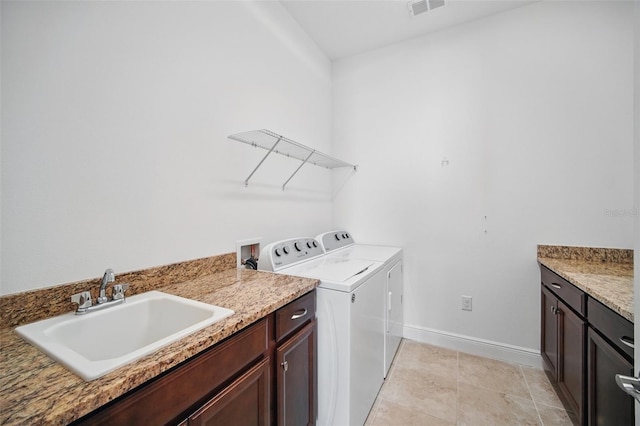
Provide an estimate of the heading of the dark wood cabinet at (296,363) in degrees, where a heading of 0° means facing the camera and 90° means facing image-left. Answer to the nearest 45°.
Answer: approximately 315°

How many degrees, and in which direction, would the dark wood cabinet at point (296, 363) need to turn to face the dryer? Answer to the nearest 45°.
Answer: approximately 90° to its left

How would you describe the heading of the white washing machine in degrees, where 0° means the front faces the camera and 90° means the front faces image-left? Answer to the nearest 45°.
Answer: approximately 315°

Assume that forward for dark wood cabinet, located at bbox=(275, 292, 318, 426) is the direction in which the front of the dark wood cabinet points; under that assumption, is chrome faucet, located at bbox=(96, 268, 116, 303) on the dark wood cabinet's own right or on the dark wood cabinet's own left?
on the dark wood cabinet's own right
